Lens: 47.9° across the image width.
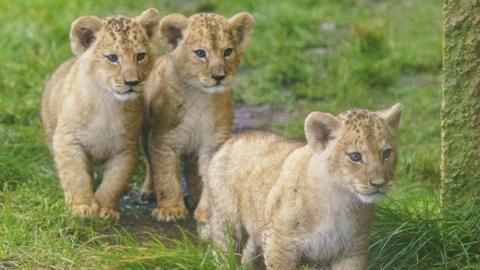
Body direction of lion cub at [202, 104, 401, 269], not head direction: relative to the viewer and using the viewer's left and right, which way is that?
facing the viewer and to the right of the viewer

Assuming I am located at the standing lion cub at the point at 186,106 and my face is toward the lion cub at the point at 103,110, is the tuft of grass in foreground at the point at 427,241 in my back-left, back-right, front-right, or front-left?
back-left

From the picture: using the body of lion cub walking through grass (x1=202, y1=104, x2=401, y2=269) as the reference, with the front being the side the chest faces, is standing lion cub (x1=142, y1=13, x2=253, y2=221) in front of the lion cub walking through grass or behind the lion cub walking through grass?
behind

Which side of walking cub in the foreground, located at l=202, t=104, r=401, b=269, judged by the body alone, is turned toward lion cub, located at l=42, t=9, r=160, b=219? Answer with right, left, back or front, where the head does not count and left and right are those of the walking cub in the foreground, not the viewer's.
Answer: back
